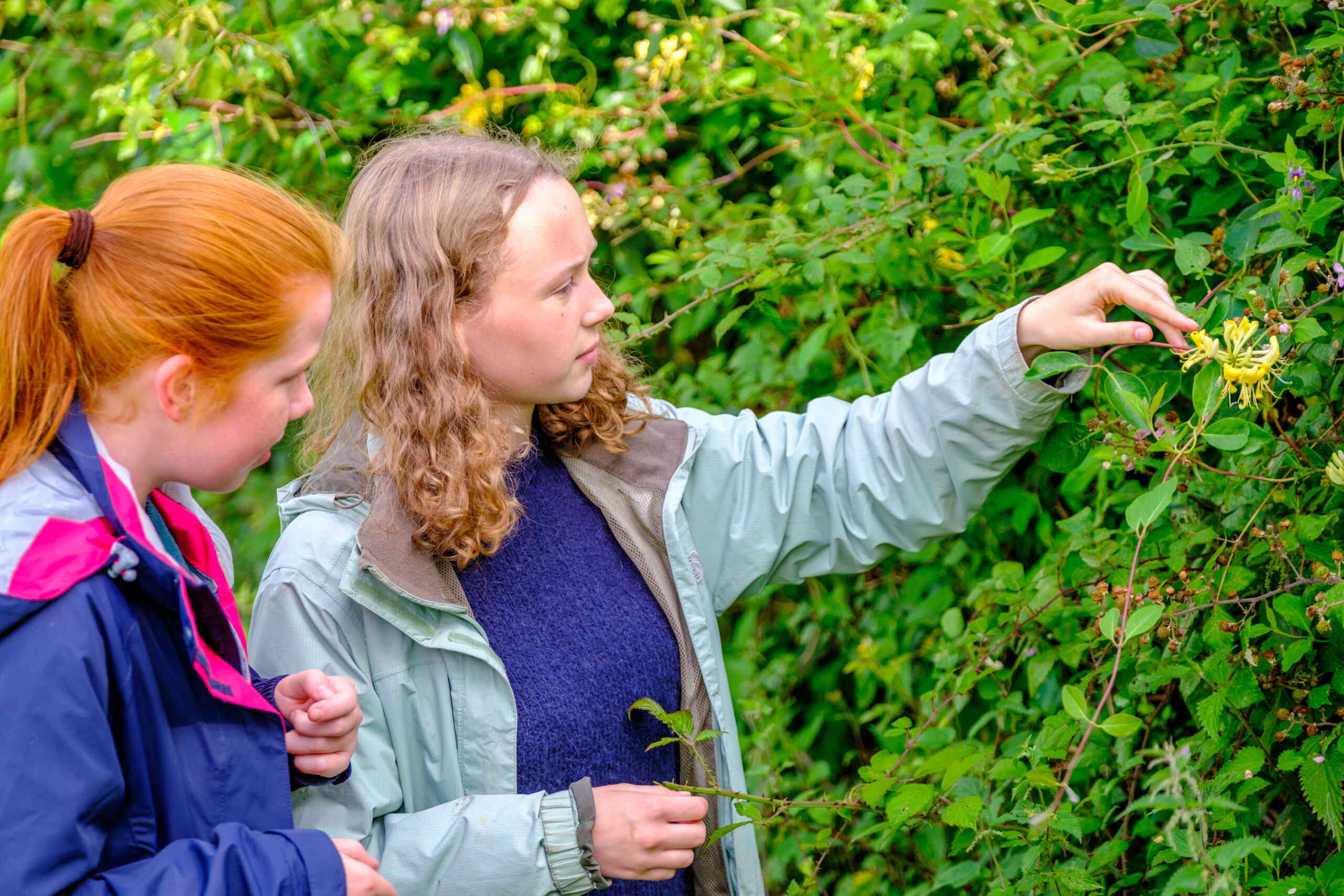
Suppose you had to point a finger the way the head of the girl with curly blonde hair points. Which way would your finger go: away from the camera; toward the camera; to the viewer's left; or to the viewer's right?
to the viewer's right

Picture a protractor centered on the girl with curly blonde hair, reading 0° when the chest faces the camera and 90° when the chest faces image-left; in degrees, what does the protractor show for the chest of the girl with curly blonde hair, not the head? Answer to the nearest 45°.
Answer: approximately 315°

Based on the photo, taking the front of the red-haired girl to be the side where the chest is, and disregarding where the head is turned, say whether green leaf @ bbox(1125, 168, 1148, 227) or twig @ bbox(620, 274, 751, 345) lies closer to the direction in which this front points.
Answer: the green leaf

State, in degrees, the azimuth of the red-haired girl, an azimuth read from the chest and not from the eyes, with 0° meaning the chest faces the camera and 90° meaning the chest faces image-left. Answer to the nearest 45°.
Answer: approximately 270°

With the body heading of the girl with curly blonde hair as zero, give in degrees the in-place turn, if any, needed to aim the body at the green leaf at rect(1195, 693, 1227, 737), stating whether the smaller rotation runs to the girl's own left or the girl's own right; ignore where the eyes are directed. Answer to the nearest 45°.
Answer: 0° — they already face it
